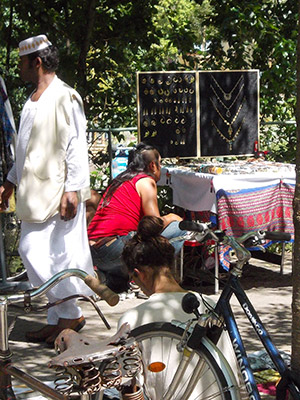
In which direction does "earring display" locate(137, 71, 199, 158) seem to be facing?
toward the camera

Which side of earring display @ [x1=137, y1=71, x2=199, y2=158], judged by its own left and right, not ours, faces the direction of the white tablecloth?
front

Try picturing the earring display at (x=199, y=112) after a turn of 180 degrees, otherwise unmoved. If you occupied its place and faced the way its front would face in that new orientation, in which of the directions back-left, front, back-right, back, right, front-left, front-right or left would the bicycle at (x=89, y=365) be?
back

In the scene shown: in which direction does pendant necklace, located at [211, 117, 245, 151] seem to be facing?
toward the camera

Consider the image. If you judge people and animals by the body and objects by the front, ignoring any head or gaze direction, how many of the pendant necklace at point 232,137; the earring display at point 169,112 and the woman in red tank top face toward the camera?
2

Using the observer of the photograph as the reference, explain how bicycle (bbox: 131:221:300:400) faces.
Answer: facing the viewer and to the left of the viewer

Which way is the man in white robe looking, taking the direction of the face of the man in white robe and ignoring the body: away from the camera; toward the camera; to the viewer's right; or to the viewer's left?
to the viewer's left

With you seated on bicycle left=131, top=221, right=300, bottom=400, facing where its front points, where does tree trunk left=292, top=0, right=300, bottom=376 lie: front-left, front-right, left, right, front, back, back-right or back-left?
back

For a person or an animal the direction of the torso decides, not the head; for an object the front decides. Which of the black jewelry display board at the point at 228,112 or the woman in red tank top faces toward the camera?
the black jewelry display board

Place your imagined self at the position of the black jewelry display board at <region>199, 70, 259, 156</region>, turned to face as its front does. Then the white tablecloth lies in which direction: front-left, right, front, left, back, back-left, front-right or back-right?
front

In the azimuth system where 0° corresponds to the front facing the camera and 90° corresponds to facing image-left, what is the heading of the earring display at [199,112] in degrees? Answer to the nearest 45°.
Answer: approximately 0°

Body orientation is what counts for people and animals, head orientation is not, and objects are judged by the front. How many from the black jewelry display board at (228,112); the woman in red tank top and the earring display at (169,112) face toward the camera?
2

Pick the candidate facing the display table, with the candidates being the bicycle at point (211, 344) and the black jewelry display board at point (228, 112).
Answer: the black jewelry display board

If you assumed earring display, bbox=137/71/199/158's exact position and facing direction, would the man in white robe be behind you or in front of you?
in front

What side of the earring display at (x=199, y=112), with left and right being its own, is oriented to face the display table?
front

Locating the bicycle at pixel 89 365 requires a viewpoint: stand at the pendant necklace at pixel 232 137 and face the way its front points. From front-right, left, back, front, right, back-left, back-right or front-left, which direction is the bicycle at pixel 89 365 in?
front

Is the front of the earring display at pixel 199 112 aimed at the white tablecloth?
yes

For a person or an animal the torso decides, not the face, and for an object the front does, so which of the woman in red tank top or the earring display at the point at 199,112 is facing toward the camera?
the earring display

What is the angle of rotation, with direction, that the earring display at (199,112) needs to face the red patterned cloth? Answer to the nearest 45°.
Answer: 0° — it already faces it

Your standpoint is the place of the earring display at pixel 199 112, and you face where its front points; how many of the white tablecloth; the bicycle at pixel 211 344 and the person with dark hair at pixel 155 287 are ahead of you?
3
